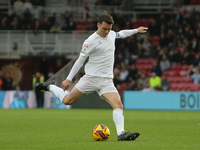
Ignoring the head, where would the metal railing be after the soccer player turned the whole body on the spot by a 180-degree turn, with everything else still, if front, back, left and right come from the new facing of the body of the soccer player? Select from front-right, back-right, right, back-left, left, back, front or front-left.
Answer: front-right

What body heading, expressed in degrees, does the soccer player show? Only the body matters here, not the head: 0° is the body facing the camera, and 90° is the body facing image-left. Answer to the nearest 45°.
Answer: approximately 315°

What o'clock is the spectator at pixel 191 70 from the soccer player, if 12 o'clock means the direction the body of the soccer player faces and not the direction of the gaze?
The spectator is roughly at 8 o'clock from the soccer player.

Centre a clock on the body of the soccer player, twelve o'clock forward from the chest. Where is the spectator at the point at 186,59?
The spectator is roughly at 8 o'clock from the soccer player.

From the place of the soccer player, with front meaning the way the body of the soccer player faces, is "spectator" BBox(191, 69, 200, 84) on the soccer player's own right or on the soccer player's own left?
on the soccer player's own left

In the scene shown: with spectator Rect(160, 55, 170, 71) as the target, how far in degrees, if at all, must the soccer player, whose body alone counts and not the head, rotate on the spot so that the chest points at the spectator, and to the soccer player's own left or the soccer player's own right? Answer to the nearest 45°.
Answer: approximately 135° to the soccer player's own left

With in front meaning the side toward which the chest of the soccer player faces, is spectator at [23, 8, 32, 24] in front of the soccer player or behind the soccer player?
behind

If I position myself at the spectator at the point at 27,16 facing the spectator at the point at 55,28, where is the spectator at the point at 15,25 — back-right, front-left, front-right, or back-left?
back-right

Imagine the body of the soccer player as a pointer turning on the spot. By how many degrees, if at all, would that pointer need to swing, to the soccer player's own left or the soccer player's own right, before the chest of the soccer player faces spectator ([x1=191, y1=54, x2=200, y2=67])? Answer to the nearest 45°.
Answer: approximately 135° to the soccer player's own left

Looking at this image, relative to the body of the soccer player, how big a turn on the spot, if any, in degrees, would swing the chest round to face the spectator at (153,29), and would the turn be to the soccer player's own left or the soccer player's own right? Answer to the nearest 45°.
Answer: approximately 135° to the soccer player's own left

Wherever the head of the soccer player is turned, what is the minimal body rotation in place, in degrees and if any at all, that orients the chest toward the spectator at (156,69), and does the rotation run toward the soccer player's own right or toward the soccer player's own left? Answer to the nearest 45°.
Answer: approximately 135° to the soccer player's own left
